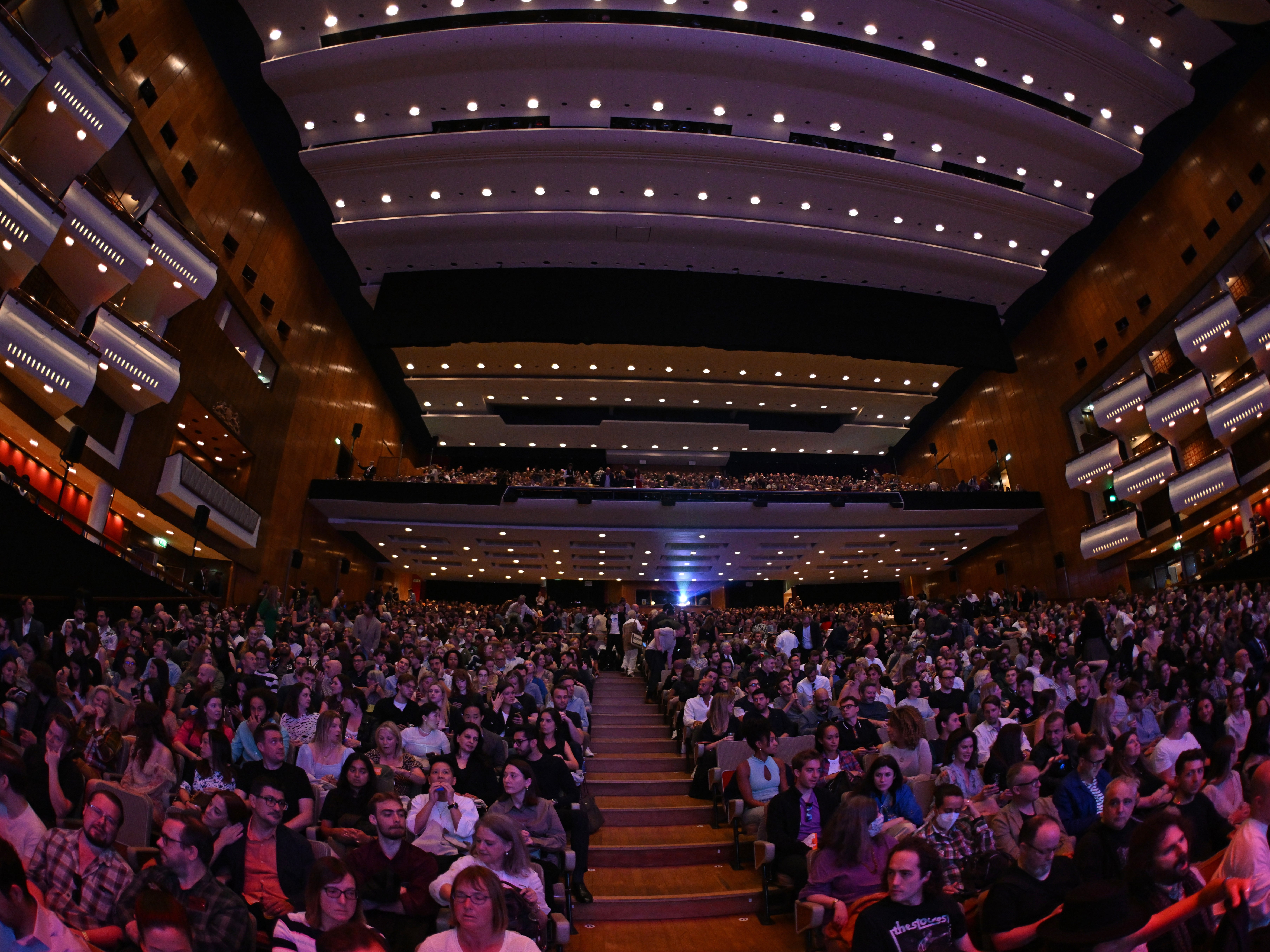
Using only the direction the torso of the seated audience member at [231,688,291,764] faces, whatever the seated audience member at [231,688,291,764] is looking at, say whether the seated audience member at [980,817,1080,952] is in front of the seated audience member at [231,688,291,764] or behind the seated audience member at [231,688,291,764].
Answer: in front

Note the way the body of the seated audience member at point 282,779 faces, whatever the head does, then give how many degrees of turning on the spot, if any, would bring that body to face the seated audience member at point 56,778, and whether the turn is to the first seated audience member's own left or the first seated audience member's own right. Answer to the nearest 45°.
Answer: approximately 90° to the first seated audience member's own right

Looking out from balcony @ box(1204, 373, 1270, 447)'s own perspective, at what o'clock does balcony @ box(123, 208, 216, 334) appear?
balcony @ box(123, 208, 216, 334) is roughly at 12 o'clock from balcony @ box(1204, 373, 1270, 447).

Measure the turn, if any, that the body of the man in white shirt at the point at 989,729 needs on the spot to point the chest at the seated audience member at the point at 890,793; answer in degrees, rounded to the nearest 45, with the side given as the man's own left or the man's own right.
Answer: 0° — they already face them

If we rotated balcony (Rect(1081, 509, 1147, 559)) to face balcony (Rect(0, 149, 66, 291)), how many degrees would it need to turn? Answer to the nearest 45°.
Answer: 0° — it already faces it

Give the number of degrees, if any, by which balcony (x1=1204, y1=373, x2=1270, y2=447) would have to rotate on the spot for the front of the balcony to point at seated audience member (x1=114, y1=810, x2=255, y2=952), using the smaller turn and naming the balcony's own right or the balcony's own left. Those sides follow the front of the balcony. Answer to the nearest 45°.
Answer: approximately 45° to the balcony's own left

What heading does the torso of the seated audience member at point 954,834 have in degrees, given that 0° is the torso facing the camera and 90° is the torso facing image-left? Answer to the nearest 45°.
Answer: approximately 0°

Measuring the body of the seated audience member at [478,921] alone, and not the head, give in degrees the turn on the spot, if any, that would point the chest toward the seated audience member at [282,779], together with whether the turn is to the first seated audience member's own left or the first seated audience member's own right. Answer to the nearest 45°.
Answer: approximately 135° to the first seated audience member's own right

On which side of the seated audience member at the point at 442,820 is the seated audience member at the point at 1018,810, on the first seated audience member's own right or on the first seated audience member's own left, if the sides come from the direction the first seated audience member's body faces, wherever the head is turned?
on the first seated audience member's own left

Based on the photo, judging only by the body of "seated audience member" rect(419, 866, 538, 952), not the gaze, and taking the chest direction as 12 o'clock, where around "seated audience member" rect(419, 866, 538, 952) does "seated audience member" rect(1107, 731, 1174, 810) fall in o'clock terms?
"seated audience member" rect(1107, 731, 1174, 810) is roughly at 8 o'clock from "seated audience member" rect(419, 866, 538, 952).
